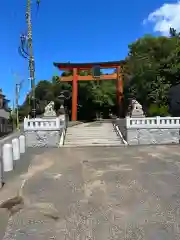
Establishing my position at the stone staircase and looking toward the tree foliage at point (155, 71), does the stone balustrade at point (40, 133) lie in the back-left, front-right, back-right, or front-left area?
back-left

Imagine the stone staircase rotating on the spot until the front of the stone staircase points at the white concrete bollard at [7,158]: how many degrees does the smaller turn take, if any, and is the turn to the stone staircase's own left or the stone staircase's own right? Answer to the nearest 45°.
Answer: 0° — it already faces it

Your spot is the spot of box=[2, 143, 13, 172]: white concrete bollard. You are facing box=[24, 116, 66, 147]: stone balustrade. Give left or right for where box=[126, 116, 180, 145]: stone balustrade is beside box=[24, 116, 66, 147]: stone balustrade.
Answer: right

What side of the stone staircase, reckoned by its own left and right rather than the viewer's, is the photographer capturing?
front

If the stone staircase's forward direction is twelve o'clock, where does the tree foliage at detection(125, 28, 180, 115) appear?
The tree foliage is roughly at 7 o'clock from the stone staircase.

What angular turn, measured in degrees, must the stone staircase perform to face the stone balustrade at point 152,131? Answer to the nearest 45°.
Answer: approximately 45° to its left

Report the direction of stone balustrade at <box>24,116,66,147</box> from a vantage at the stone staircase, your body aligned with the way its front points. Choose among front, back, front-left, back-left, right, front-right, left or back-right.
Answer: front-right

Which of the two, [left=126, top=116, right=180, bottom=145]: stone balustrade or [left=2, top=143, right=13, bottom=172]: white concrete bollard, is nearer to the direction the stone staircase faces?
the white concrete bollard

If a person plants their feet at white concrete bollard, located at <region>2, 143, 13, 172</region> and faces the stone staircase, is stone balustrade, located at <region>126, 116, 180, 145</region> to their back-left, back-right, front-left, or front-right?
front-right

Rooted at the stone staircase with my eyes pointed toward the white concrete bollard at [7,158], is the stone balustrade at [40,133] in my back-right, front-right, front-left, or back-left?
front-right
